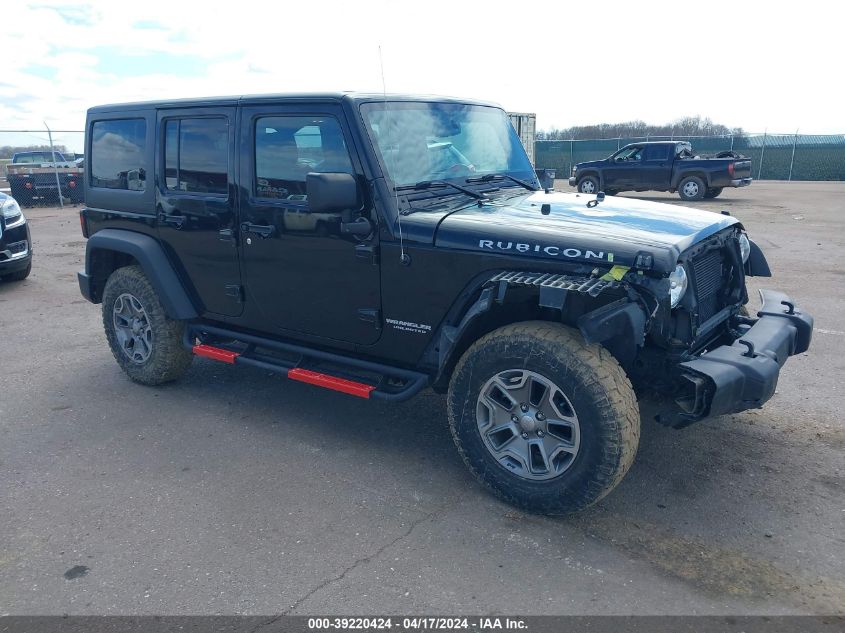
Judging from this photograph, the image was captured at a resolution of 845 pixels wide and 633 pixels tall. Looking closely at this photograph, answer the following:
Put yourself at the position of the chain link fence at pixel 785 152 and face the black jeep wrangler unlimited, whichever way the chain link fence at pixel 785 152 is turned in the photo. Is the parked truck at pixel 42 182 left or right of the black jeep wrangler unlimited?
right

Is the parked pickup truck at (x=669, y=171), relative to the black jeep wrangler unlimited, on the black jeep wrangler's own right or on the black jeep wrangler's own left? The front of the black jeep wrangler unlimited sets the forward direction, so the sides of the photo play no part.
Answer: on the black jeep wrangler's own left

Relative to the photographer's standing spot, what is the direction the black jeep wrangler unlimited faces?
facing the viewer and to the right of the viewer

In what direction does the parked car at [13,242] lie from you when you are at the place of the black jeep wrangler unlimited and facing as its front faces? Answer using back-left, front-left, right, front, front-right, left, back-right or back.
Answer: back

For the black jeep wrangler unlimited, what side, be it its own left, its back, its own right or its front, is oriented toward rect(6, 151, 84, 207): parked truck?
back

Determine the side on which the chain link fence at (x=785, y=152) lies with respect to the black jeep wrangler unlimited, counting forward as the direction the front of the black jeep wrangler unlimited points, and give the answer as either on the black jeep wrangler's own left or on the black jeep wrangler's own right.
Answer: on the black jeep wrangler's own left
